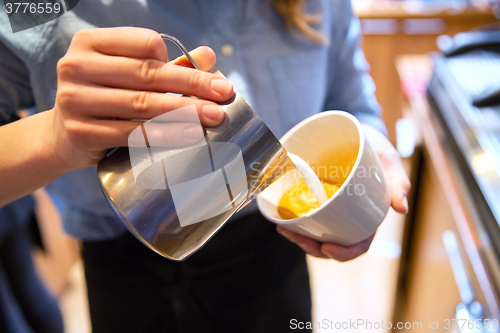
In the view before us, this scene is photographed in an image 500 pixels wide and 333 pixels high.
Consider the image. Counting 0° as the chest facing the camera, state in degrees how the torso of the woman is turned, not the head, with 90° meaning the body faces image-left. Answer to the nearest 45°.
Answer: approximately 0°

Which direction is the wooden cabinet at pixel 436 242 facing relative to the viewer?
to the viewer's left
